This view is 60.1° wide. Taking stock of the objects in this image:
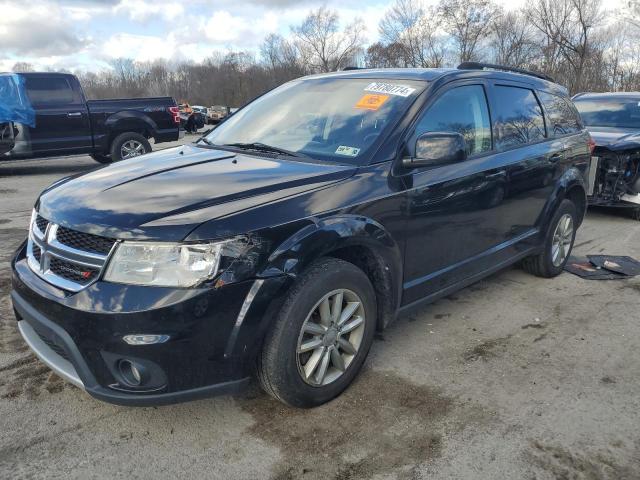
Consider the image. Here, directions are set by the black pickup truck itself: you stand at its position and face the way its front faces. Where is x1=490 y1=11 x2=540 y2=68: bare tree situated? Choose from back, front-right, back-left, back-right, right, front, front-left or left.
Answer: back-right

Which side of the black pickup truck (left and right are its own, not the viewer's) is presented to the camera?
left

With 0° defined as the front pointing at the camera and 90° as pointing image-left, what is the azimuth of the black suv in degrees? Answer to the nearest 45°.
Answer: approximately 45°

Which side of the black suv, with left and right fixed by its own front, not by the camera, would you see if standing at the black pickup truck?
right

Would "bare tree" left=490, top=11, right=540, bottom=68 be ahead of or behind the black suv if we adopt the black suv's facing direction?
behind
